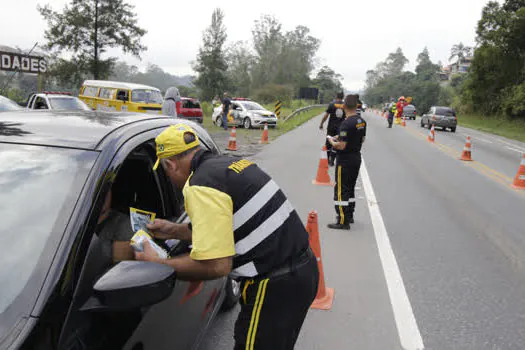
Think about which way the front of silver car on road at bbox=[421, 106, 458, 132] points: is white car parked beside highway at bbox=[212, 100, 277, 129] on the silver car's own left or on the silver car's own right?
on the silver car's own left

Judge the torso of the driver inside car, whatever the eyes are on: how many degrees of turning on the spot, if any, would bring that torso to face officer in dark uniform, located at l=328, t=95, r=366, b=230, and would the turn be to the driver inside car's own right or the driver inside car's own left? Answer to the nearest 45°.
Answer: approximately 180°

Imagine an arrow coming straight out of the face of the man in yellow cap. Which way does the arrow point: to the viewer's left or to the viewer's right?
to the viewer's left

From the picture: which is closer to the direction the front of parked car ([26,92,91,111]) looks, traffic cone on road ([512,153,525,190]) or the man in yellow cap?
the traffic cone on road

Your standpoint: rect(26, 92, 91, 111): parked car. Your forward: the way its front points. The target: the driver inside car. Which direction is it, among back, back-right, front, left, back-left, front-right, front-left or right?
front-right

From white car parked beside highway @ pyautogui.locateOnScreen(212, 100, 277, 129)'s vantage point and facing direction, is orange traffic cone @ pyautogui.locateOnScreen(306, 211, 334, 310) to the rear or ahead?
ahead

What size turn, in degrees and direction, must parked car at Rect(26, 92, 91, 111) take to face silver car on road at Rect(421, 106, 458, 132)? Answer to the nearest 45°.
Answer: approximately 45° to its left

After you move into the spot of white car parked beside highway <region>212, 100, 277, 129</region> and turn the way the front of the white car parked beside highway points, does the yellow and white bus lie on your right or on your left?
on your right

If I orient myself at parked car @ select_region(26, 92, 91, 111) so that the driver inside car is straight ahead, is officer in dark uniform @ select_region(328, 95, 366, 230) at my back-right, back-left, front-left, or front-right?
front-left

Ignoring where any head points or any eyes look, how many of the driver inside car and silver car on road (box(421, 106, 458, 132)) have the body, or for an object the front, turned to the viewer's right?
0

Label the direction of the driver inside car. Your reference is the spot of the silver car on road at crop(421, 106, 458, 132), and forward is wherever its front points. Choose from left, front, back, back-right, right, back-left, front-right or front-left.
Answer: back-left

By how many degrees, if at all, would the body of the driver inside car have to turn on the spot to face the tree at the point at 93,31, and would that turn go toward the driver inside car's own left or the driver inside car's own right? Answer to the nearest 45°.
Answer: approximately 135° to the driver inside car's own right

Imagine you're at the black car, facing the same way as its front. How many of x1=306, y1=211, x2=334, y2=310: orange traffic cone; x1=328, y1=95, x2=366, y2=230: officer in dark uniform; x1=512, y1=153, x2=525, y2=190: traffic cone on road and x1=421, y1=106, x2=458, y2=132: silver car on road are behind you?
4

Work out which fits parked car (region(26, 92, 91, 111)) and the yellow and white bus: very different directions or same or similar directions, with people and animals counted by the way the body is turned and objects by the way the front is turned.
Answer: same or similar directions

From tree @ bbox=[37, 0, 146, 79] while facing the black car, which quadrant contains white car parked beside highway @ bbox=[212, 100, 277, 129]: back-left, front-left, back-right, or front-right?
front-left

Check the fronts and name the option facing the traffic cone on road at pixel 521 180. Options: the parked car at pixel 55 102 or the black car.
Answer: the parked car

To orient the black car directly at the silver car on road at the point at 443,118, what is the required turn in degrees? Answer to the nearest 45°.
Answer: approximately 180°

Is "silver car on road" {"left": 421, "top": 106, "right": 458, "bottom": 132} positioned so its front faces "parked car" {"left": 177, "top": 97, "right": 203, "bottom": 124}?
no

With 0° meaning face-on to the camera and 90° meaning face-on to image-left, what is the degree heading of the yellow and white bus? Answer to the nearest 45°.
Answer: approximately 315°
